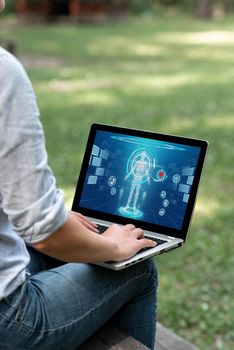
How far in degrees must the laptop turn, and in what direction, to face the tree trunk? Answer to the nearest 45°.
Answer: approximately 135° to its right

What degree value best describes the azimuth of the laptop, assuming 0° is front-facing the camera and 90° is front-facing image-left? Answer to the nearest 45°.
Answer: approximately 45°
